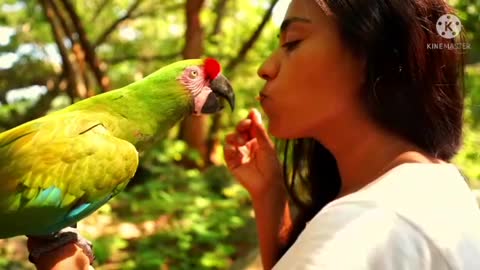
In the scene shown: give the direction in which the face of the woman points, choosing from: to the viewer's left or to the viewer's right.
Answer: to the viewer's left

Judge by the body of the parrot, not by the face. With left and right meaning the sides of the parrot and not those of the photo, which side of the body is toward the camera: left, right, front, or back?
right

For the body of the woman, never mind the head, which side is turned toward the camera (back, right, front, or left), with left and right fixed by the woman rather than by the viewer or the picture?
left
